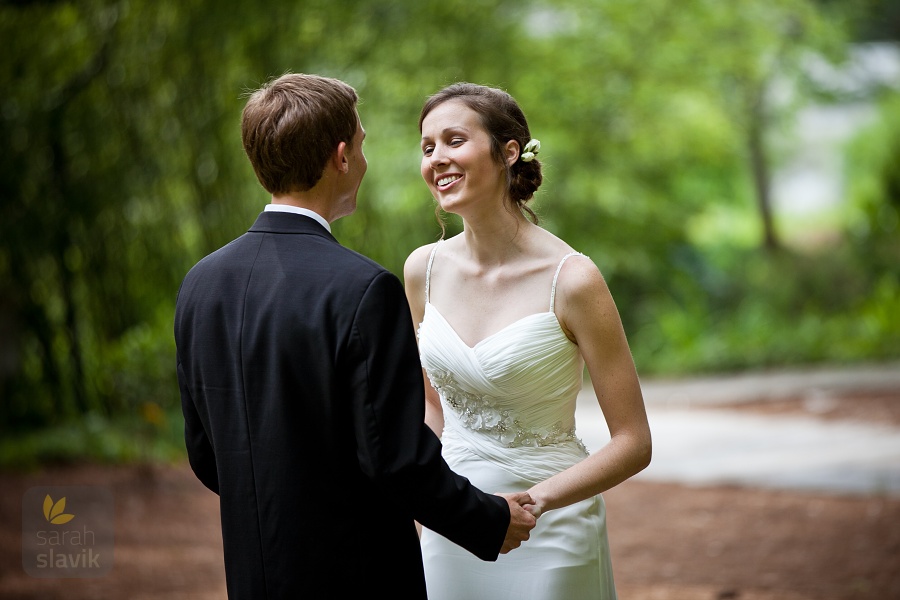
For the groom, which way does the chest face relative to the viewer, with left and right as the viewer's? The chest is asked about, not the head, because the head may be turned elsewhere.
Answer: facing away from the viewer and to the right of the viewer

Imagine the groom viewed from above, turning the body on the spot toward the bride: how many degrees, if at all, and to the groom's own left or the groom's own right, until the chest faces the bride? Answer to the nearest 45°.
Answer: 0° — they already face them

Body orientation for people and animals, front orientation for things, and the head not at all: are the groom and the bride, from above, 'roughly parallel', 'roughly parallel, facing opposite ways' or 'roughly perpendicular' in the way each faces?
roughly parallel, facing opposite ways

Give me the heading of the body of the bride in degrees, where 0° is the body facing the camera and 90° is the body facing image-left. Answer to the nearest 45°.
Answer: approximately 45°

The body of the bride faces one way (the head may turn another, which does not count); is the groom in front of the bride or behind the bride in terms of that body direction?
in front

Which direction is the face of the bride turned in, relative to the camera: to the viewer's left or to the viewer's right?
to the viewer's left

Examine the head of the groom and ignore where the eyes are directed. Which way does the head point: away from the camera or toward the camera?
away from the camera
